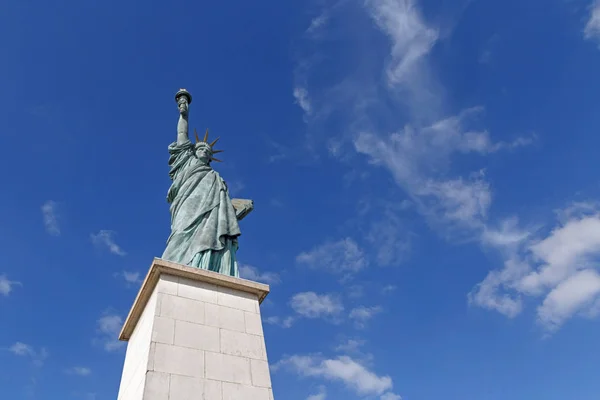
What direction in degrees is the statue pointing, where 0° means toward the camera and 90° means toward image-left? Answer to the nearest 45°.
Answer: approximately 315°
